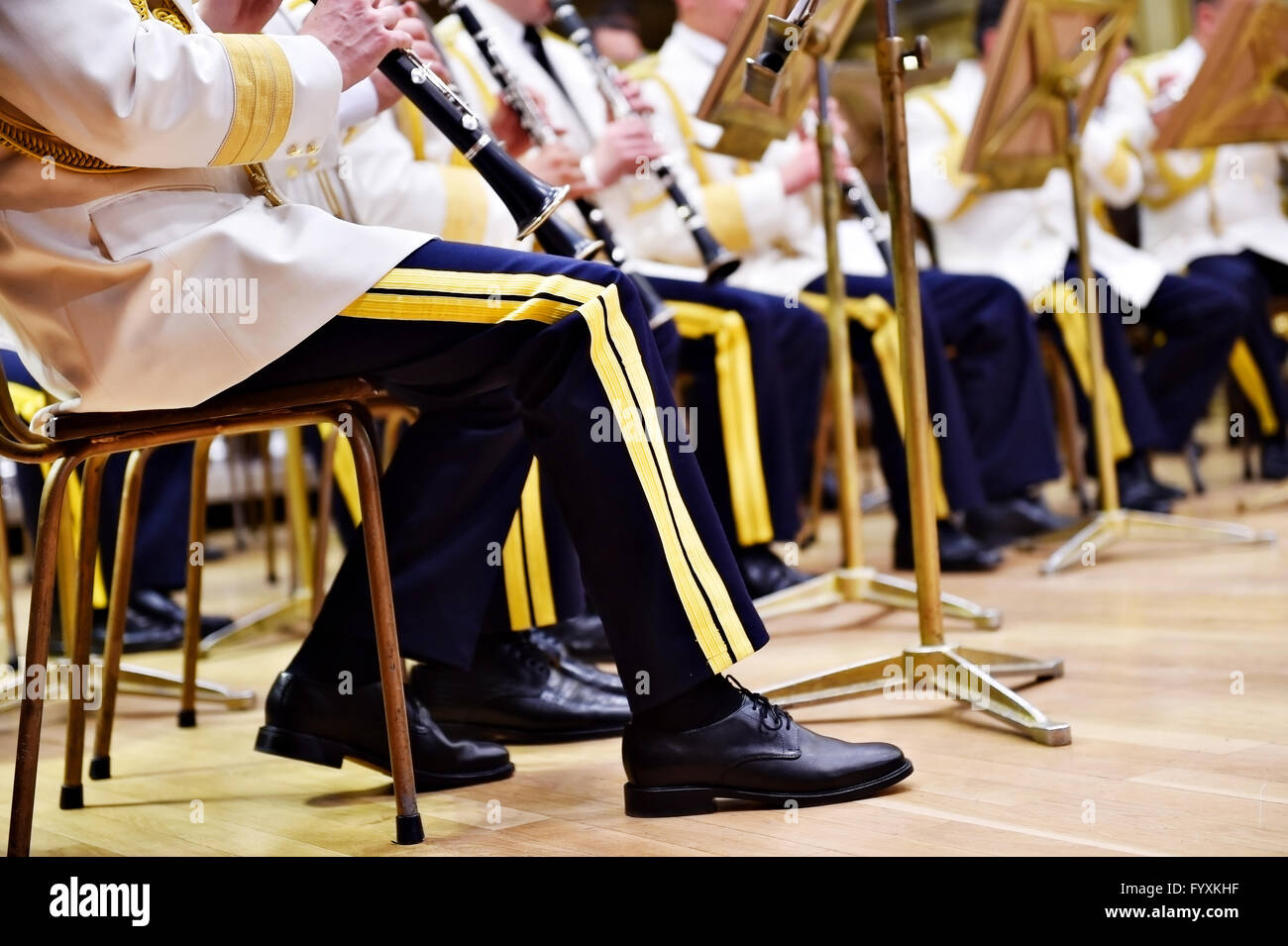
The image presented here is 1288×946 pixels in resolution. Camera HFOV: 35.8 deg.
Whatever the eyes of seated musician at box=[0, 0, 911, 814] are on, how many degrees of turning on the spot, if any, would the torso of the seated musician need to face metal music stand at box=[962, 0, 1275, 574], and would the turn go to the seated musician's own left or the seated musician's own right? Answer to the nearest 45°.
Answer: approximately 45° to the seated musician's own left

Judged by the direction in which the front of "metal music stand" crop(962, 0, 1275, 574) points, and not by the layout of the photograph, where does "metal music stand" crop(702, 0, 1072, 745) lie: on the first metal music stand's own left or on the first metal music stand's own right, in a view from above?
on the first metal music stand's own left

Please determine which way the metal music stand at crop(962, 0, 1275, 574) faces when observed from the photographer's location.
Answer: facing away from the viewer and to the left of the viewer

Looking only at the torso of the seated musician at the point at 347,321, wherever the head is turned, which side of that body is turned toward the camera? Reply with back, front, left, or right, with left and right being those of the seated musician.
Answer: right

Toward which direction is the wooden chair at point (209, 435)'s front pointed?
to the viewer's right

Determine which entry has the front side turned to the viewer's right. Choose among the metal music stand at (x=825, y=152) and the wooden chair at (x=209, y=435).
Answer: the wooden chair

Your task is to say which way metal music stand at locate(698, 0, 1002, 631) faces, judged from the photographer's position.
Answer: facing away from the viewer and to the left of the viewer
